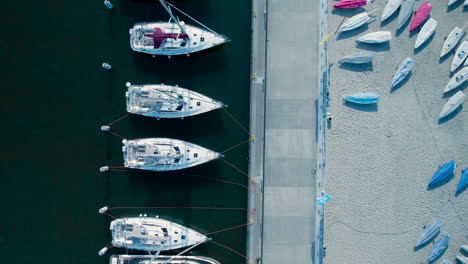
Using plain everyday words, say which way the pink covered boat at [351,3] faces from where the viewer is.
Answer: facing to the left of the viewer

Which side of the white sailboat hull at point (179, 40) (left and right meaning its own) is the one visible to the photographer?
right

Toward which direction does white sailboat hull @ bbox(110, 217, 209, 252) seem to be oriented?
to the viewer's right

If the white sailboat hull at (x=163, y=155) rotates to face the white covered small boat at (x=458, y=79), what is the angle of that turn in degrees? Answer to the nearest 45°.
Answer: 0° — it already faces it

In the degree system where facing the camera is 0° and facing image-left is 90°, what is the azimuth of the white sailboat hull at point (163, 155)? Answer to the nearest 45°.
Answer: approximately 270°

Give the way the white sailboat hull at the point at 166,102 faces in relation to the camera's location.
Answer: facing to the right of the viewer

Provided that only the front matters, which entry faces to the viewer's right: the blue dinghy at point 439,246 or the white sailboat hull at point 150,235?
the white sailboat hull
